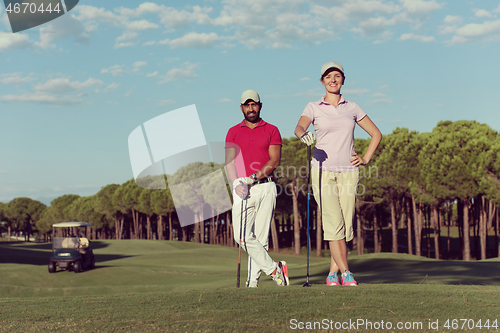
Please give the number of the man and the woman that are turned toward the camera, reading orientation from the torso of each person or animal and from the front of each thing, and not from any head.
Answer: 2

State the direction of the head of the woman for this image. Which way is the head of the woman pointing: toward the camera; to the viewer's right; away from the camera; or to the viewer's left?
toward the camera

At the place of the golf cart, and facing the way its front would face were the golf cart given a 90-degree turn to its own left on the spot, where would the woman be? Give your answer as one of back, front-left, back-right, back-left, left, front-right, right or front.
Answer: front-right

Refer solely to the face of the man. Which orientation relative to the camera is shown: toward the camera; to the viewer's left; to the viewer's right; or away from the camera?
toward the camera

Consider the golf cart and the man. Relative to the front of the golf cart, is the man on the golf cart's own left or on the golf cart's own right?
on the golf cart's own left

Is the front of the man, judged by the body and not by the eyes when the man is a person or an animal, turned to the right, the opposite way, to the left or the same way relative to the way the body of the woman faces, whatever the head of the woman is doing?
the same way

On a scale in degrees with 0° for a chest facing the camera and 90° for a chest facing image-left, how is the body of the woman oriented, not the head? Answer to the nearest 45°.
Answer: approximately 0°

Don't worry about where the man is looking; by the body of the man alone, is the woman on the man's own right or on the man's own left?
on the man's own left

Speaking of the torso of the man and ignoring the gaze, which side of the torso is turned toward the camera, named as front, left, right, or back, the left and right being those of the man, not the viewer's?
front

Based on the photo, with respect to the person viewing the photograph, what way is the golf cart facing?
facing the viewer and to the left of the viewer

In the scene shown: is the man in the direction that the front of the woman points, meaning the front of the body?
no
